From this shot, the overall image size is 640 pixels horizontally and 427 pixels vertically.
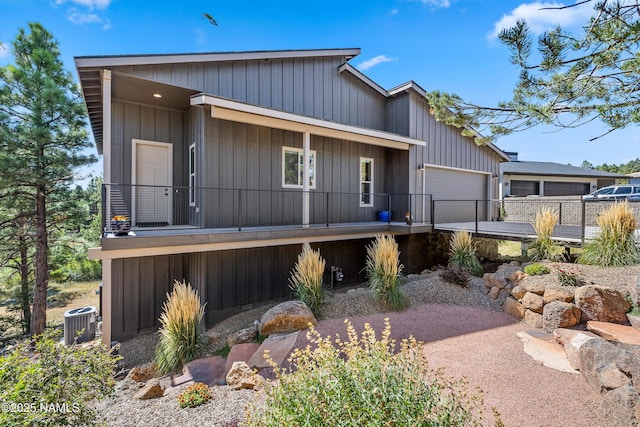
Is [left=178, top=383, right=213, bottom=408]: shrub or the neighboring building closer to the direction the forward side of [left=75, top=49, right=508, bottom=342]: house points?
the shrub

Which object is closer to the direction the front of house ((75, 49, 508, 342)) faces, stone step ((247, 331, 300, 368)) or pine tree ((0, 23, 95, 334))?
the stone step

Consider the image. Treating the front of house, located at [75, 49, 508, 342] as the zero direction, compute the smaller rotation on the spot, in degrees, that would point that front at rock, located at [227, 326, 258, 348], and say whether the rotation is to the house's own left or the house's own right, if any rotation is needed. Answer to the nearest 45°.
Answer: approximately 45° to the house's own right

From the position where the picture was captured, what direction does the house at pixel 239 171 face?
facing the viewer and to the right of the viewer

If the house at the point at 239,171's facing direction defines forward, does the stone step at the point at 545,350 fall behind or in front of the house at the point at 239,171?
in front

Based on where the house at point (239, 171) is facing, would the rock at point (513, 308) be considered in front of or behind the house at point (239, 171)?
in front

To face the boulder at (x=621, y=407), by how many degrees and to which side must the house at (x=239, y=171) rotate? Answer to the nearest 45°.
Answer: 0° — it already faces it

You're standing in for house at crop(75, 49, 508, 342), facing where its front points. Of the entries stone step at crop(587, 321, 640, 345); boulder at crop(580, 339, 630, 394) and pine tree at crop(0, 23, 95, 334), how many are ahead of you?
2

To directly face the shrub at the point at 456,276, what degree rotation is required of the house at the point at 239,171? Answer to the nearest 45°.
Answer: approximately 45° to its left

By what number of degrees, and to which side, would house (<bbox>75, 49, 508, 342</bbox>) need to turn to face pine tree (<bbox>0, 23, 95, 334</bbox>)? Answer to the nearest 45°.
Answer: approximately 135° to its right

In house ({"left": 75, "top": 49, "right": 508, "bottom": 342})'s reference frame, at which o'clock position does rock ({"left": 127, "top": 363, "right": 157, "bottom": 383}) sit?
The rock is roughly at 2 o'clock from the house.

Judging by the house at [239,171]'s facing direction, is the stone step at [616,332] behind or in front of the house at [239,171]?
in front
